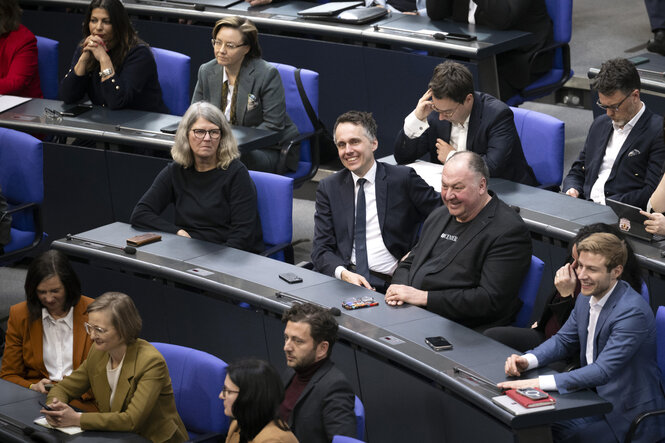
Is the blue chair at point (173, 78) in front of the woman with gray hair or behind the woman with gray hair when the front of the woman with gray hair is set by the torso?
behind

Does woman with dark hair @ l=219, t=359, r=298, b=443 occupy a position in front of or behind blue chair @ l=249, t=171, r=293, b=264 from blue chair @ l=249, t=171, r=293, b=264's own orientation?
in front

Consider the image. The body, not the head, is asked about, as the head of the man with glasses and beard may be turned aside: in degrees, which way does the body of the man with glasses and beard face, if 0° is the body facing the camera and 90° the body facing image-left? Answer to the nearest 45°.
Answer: approximately 45°

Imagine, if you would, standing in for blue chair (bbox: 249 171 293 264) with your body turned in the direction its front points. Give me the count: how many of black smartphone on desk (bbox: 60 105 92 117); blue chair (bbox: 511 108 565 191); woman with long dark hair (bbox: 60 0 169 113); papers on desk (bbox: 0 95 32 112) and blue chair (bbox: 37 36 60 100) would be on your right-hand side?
4

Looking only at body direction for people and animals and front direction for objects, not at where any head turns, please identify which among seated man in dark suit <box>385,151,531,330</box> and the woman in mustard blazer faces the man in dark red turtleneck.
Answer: the seated man in dark suit

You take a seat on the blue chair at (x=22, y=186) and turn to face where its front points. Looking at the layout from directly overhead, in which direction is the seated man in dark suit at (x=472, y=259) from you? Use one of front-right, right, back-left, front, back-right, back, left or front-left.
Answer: left

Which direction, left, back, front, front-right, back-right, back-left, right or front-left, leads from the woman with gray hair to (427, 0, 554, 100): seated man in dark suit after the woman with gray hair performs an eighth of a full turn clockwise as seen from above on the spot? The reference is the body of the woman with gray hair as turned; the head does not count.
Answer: back

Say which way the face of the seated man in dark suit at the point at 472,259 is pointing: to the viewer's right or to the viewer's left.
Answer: to the viewer's left

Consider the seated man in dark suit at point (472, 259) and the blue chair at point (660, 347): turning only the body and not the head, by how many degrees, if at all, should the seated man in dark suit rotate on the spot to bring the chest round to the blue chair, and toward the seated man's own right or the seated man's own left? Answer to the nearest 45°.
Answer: approximately 90° to the seated man's own left

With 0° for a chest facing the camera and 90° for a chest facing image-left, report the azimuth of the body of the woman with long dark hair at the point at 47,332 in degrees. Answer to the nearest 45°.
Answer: approximately 0°

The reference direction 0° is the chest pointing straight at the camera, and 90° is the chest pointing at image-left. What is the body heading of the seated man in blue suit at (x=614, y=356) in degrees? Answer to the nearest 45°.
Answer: approximately 45°

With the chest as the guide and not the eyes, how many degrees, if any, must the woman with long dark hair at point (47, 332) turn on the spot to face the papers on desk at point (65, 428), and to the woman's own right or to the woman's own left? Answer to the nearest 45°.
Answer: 0° — they already face it

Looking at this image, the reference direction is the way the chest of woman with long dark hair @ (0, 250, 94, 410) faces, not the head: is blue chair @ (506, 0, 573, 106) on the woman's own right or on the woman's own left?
on the woman's own left

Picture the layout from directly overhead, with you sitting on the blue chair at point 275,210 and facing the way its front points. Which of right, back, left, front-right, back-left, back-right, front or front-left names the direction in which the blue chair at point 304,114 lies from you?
back-right

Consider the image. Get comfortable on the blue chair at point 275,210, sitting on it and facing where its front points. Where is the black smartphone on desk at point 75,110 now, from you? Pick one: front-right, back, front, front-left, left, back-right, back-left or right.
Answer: right
